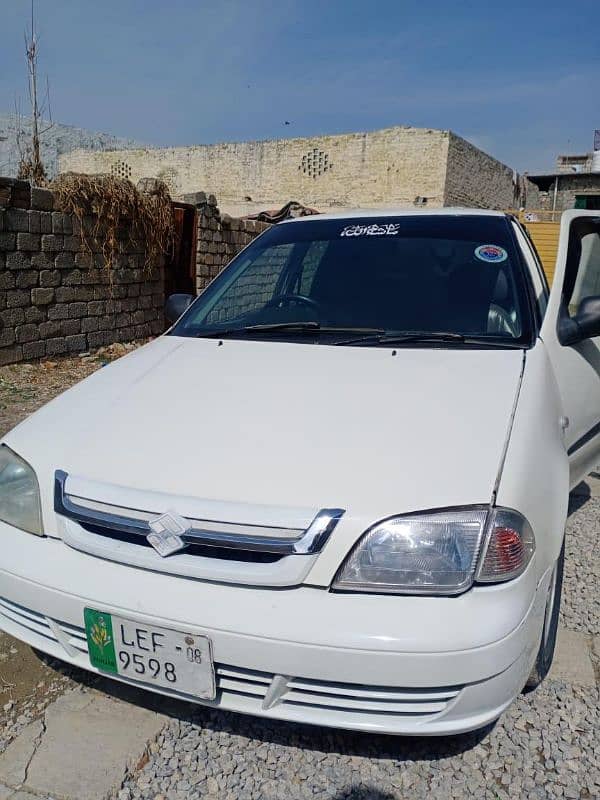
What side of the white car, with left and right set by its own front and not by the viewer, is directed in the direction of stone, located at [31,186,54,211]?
right

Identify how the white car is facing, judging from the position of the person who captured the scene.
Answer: facing the viewer and to the left of the viewer

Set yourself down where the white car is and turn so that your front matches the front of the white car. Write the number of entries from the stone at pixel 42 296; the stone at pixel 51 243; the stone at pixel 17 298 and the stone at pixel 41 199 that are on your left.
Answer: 0

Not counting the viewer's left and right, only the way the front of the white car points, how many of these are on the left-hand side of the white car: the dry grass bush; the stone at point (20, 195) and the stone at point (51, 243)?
0

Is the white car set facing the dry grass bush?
no

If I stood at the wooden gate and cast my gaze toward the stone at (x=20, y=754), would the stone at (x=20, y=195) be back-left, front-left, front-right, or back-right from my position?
front-right

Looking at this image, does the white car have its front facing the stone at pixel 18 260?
no

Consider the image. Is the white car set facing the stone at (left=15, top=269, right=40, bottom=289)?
no

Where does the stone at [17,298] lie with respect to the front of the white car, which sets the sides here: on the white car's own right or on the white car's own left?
on the white car's own right

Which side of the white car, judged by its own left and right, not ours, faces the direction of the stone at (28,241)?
right

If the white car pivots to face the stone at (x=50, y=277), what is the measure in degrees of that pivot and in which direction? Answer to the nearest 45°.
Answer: approximately 90° to its right

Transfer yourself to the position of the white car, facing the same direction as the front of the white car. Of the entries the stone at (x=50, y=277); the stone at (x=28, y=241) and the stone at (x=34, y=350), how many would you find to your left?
0

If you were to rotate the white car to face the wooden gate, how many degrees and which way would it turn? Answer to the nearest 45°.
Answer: approximately 135° to its right
